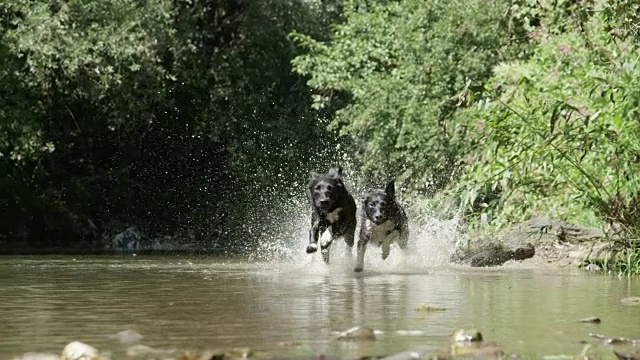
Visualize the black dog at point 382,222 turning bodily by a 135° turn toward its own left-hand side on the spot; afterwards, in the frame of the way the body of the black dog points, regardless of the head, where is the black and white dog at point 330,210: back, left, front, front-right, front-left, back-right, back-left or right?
back

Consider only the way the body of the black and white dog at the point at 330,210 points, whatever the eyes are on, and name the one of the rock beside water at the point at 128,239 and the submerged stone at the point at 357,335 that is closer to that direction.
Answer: the submerged stone

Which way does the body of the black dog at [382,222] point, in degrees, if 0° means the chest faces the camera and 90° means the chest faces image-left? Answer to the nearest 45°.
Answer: approximately 45°

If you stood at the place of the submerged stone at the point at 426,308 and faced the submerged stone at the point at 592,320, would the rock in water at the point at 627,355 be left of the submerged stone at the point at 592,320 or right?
right

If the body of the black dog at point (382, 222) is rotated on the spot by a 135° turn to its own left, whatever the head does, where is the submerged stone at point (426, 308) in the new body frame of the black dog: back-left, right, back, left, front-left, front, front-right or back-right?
right

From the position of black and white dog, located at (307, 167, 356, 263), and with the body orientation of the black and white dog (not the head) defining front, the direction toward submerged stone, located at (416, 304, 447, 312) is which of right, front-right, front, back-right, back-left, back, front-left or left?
front-left

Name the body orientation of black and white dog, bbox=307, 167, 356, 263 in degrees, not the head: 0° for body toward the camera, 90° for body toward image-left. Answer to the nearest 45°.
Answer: approximately 45°

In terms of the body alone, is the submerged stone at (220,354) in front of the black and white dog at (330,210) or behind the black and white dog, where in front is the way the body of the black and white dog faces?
in front
